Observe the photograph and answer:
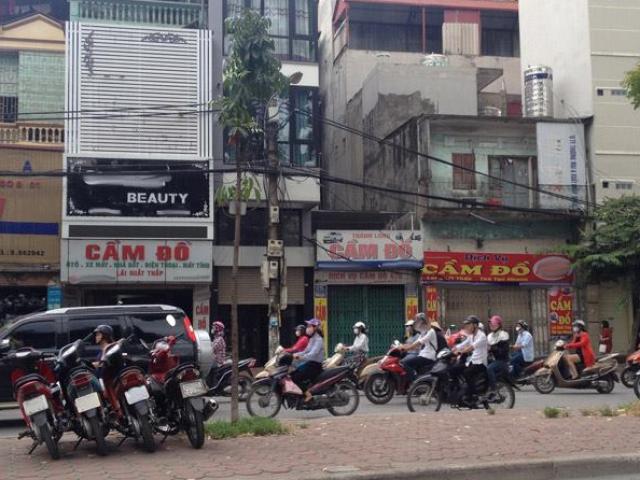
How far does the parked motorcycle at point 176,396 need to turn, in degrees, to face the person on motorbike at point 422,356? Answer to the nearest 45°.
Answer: approximately 90° to its right

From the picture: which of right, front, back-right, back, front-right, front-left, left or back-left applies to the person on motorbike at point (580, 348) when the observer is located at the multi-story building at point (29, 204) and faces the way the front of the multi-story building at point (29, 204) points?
front-left

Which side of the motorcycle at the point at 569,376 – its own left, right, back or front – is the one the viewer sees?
left

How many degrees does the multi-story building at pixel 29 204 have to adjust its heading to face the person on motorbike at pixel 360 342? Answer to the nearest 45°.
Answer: approximately 45° to its left

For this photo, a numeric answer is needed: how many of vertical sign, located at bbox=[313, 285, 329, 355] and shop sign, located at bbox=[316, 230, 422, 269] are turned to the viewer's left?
0

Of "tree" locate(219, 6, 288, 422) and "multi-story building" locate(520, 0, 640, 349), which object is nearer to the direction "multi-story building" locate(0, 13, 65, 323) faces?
the tree

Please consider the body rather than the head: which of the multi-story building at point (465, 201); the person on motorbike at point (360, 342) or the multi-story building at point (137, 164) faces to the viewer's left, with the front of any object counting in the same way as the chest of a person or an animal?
the person on motorbike

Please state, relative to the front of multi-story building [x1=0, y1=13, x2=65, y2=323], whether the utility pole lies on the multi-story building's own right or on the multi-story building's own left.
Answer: on the multi-story building's own left
